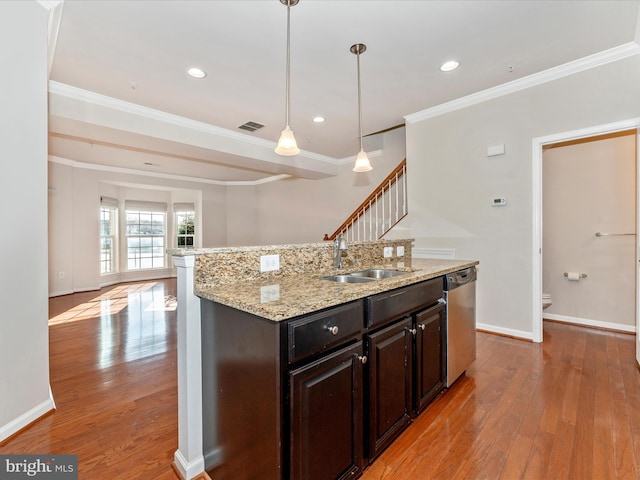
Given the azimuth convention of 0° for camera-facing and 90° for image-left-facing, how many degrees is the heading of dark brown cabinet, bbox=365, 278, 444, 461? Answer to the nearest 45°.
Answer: approximately 315°

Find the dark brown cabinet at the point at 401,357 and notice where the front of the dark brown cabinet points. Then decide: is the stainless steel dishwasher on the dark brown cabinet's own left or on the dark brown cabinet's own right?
on the dark brown cabinet's own left

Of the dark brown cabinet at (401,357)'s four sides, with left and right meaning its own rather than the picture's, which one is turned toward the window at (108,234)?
back

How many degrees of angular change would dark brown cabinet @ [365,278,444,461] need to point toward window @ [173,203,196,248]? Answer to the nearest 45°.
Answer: approximately 180°

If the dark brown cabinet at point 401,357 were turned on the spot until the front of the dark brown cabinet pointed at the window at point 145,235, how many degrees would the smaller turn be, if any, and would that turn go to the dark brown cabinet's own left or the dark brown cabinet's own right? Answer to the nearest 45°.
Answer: approximately 180°

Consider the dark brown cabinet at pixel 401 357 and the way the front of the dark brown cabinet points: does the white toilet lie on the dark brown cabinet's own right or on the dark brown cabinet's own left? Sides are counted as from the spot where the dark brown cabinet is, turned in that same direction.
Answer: on the dark brown cabinet's own left
